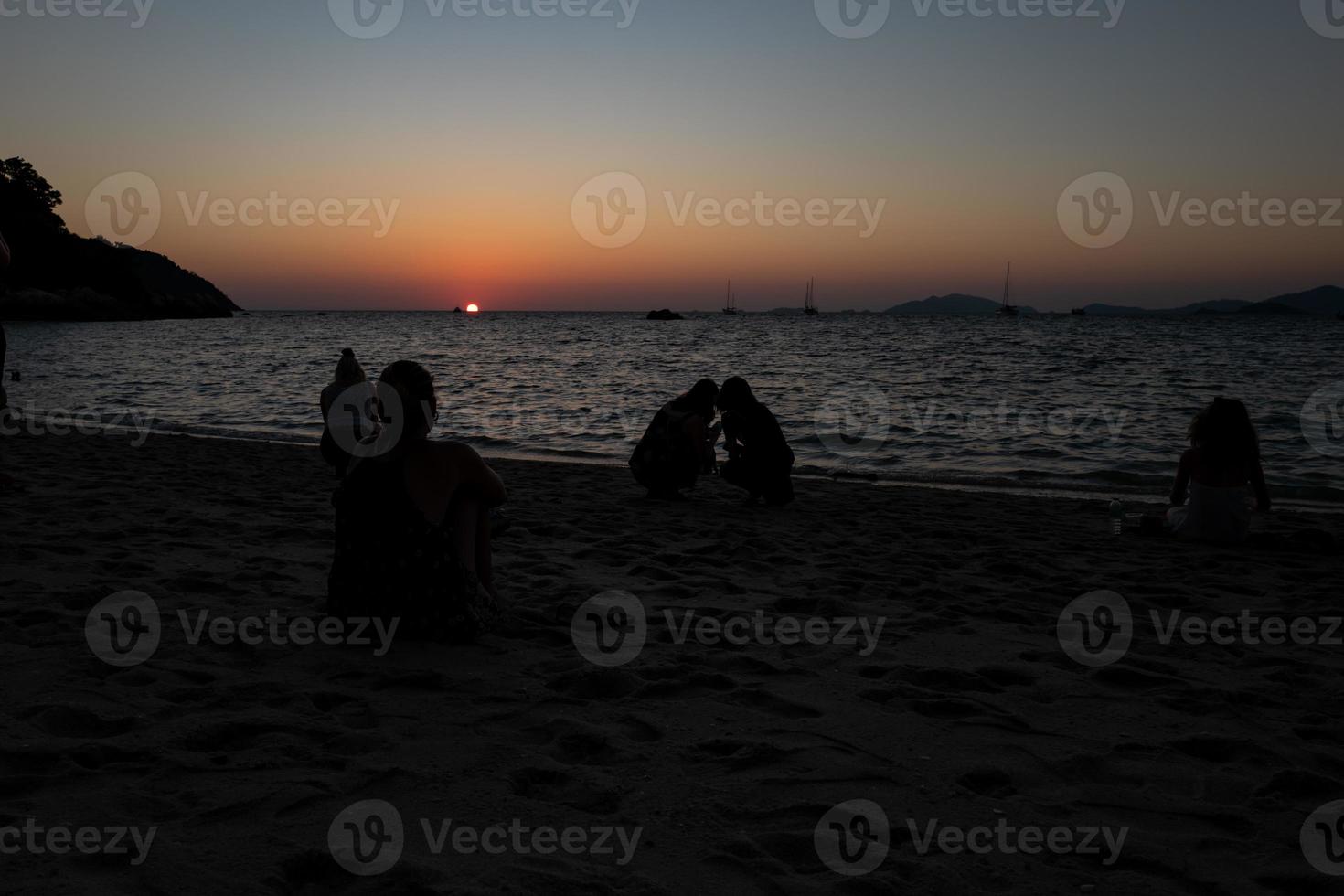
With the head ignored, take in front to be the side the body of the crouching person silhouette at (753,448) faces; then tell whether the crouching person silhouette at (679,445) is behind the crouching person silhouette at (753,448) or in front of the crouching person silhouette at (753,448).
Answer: in front

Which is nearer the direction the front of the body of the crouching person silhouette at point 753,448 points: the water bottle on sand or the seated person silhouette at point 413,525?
the seated person silhouette

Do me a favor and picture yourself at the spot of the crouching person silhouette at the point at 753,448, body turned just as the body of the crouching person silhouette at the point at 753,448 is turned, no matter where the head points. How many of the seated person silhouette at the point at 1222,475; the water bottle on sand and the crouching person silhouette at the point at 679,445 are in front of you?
1

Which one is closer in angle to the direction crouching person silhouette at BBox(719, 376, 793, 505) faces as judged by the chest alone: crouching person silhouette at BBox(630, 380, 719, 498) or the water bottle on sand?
the crouching person silhouette

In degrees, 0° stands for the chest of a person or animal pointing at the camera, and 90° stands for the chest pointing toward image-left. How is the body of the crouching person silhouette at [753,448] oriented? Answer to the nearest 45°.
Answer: approximately 90°

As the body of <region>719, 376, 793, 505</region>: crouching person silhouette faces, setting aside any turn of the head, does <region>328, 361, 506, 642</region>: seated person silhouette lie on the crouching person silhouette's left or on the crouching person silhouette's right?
on the crouching person silhouette's left

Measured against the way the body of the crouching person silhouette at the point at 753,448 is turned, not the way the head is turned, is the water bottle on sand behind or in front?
behind

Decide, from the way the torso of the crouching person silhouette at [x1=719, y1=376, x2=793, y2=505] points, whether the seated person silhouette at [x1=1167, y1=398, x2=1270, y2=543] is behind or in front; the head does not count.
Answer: behind
